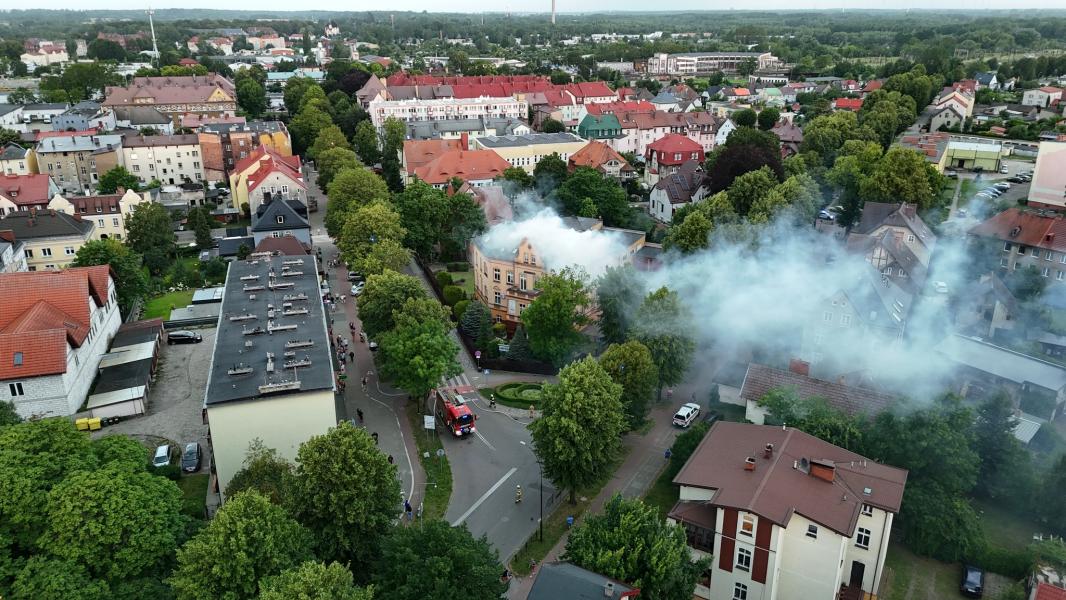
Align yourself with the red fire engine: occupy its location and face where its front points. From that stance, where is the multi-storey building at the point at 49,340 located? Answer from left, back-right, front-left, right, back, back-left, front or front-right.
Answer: back-right

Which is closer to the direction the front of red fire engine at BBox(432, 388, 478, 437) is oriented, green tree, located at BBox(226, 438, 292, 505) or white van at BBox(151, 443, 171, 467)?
the green tree

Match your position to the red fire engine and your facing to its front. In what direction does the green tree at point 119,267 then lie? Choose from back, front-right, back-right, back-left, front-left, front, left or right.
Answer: back

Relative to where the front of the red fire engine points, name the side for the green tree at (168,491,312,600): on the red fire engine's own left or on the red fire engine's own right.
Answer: on the red fire engine's own right

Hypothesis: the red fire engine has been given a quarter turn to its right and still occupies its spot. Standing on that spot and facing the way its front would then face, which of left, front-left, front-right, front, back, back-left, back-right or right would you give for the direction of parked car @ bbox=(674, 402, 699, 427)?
back-left

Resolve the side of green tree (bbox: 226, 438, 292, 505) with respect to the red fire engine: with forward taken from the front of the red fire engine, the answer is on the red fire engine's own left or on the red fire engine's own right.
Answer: on the red fire engine's own right

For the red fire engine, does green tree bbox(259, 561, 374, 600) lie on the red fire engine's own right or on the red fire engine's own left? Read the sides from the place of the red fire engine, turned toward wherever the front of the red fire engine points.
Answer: on the red fire engine's own right

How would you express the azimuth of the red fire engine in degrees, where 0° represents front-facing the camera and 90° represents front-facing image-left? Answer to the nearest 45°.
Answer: approximately 315°

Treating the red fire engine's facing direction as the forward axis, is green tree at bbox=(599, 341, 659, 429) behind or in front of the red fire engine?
in front

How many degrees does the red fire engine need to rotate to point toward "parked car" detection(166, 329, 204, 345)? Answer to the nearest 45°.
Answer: approximately 180°

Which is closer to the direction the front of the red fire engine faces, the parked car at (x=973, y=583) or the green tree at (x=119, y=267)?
the parked car
